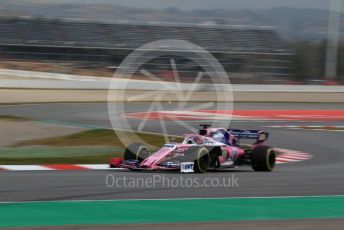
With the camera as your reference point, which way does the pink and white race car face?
facing the viewer and to the left of the viewer
